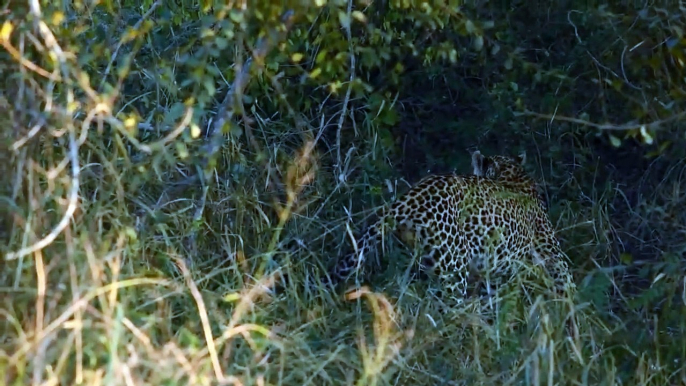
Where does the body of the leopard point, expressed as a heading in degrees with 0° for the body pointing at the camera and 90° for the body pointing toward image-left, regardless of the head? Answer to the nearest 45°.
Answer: approximately 225°
